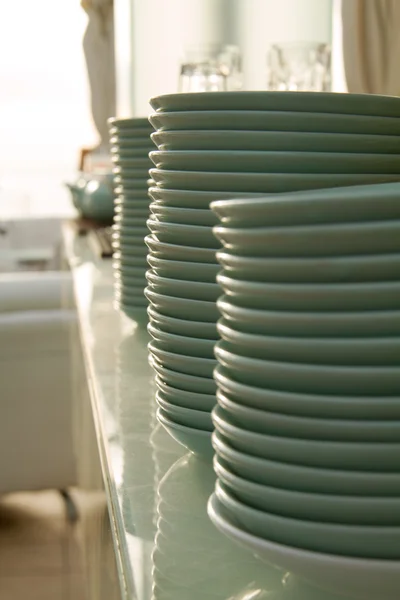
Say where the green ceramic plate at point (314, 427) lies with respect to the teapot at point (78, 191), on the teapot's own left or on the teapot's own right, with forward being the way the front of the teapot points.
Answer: on the teapot's own left

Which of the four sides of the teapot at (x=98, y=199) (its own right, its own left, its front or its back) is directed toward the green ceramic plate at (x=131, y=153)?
left

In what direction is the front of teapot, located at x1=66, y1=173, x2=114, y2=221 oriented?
to the viewer's left

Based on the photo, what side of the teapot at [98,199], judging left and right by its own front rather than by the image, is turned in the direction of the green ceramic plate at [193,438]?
left

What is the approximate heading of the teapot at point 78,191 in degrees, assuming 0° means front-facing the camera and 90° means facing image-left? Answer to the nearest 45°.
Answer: approximately 90°

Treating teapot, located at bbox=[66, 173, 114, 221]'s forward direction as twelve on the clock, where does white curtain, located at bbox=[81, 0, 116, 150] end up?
The white curtain is roughly at 3 o'clock from the teapot.

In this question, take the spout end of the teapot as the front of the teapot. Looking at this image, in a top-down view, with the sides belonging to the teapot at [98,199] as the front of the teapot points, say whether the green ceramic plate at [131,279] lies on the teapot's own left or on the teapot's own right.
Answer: on the teapot's own left

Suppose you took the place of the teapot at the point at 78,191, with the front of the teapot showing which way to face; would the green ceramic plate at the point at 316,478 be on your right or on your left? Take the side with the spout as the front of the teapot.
on your left

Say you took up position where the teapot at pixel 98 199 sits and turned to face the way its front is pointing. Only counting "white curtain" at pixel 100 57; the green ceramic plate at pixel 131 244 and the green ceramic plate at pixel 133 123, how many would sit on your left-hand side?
2

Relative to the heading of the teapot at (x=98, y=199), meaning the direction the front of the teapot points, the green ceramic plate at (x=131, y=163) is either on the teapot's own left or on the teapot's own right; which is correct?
on the teapot's own left

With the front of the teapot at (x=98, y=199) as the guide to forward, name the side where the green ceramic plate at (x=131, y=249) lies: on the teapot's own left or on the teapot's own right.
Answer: on the teapot's own left

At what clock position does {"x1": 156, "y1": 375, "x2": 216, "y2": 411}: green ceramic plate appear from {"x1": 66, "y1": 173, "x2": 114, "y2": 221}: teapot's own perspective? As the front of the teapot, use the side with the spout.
The green ceramic plate is roughly at 9 o'clock from the teapot.

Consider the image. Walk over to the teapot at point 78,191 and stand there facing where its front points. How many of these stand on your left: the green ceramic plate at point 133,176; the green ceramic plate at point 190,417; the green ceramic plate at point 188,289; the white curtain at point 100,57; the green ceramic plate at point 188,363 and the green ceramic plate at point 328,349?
5
